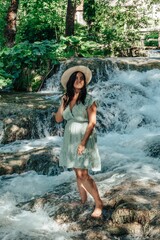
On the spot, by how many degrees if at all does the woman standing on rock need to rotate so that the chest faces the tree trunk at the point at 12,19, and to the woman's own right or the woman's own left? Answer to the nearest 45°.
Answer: approximately 135° to the woman's own right

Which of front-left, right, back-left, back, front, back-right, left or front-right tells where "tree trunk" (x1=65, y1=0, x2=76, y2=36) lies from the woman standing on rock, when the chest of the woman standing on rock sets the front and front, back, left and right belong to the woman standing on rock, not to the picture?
back-right

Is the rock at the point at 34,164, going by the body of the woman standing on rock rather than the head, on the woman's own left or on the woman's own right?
on the woman's own right

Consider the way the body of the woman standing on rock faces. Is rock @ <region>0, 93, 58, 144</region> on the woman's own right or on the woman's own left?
on the woman's own right

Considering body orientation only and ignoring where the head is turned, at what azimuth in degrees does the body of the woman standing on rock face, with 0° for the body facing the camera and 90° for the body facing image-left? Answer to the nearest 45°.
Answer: approximately 45°
